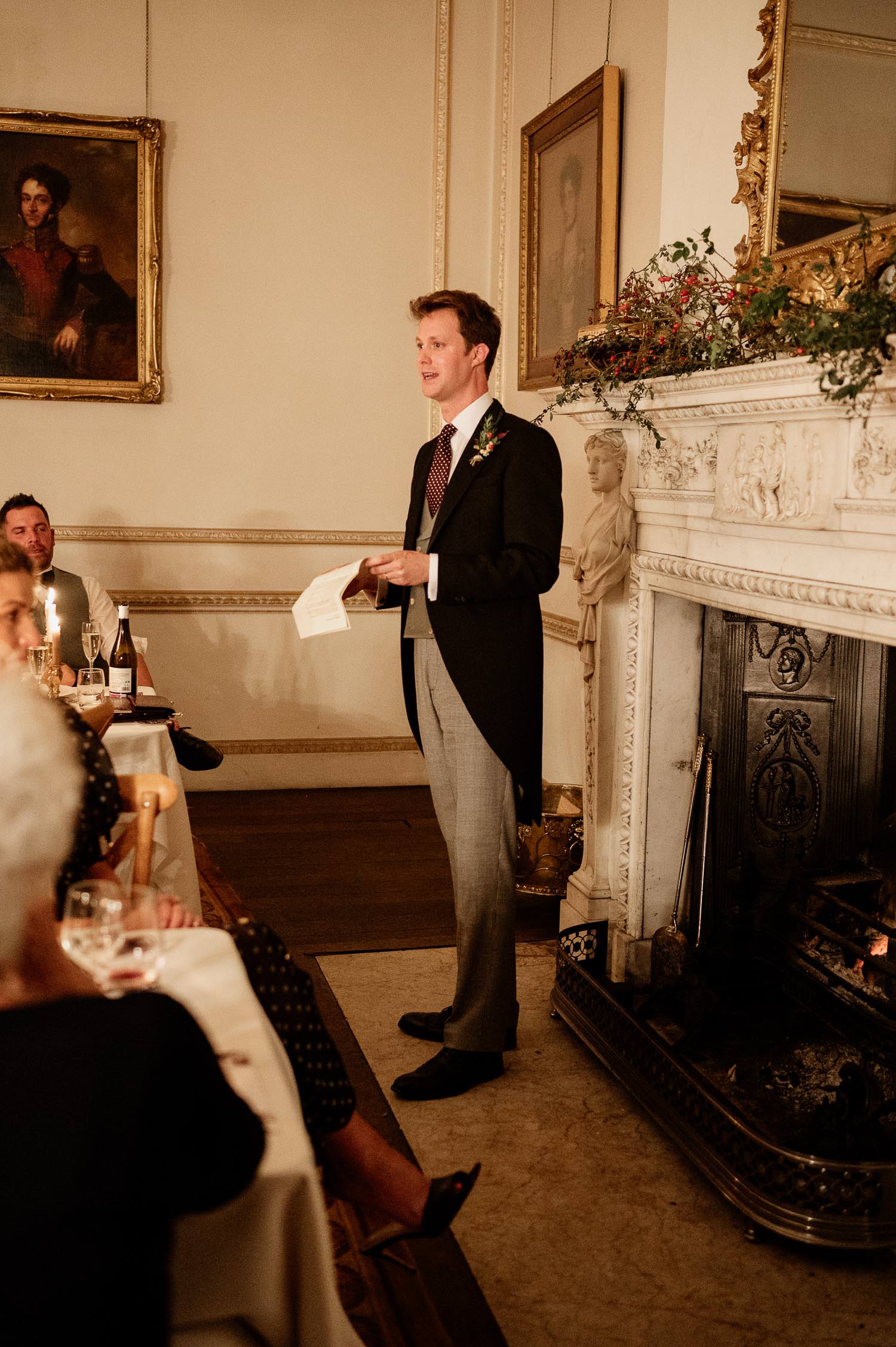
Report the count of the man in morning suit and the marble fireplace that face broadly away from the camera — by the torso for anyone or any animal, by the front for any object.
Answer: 0

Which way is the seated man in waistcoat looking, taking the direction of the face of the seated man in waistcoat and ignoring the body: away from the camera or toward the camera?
toward the camera

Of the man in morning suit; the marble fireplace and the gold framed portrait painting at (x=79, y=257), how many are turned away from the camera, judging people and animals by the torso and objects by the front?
0

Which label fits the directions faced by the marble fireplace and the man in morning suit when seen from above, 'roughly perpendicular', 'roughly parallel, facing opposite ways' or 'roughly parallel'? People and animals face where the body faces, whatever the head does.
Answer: roughly parallel

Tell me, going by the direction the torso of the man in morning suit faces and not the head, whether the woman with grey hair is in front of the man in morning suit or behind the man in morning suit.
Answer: in front

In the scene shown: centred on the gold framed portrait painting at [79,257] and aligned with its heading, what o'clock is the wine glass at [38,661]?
The wine glass is roughly at 12 o'clock from the gold framed portrait painting.

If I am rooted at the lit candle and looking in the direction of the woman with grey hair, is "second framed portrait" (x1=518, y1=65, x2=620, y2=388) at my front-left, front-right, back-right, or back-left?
back-left

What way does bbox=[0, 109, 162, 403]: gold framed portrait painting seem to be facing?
toward the camera

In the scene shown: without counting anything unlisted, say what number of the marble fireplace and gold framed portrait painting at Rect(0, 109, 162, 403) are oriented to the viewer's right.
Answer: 0

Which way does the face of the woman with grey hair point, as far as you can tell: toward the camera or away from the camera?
away from the camera

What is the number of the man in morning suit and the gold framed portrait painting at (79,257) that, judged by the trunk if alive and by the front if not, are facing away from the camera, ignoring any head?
0

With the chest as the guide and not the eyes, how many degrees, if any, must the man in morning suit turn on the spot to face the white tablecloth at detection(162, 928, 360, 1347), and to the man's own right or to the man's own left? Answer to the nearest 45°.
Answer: approximately 45° to the man's own left

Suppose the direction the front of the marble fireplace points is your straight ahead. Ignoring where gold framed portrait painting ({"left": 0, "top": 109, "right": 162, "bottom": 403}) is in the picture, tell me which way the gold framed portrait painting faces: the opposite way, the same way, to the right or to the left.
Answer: to the left

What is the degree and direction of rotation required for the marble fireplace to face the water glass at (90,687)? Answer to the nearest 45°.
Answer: approximately 45° to its right

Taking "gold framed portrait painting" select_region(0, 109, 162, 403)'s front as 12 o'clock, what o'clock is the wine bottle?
The wine bottle is roughly at 12 o'clock from the gold framed portrait painting.
